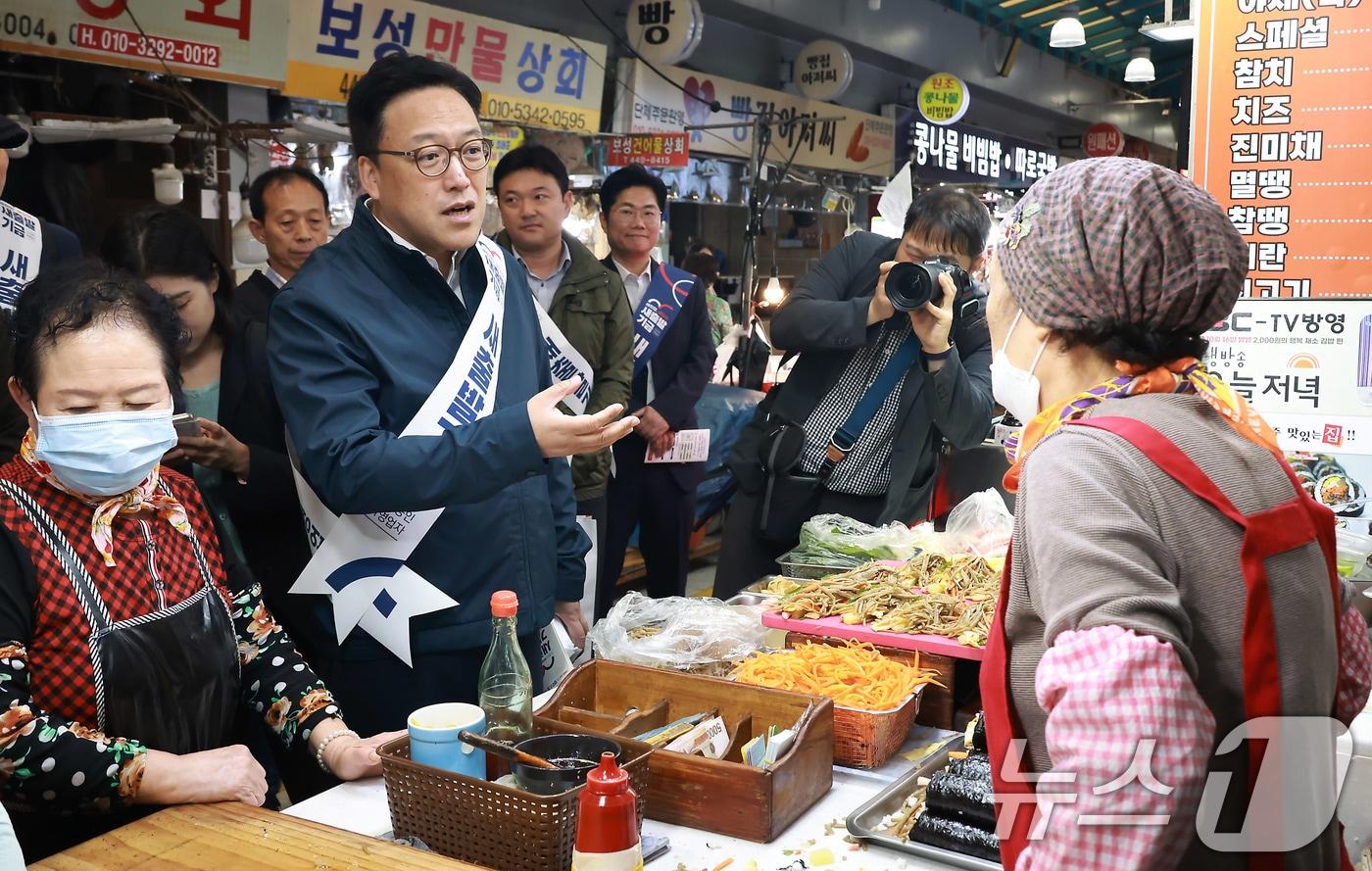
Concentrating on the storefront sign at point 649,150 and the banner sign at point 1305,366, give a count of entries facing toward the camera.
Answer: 2

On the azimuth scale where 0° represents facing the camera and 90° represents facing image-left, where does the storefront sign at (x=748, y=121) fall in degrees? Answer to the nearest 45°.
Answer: approximately 315°

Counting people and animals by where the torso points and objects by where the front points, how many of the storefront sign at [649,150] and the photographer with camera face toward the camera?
2

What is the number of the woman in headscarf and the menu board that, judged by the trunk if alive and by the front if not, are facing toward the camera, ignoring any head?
1

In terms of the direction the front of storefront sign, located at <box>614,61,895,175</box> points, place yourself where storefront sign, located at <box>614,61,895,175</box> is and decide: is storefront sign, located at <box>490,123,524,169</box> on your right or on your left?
on your right

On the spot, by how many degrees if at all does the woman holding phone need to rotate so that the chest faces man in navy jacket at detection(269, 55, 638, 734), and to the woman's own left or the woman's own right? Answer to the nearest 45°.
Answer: approximately 45° to the woman's own left

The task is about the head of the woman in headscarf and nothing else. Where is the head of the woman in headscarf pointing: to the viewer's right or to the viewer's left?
to the viewer's left
